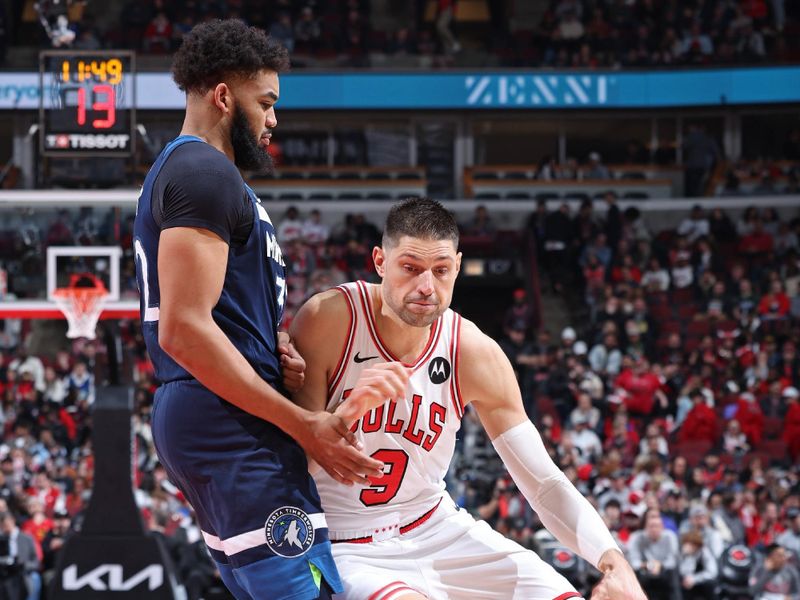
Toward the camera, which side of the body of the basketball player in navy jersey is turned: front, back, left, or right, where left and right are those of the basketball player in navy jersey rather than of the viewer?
right

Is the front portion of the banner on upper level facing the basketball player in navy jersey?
yes

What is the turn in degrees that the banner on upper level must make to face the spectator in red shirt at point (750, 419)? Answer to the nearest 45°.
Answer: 0° — it already faces them

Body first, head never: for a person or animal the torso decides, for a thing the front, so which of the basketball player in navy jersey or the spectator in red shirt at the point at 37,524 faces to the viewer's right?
the basketball player in navy jersey

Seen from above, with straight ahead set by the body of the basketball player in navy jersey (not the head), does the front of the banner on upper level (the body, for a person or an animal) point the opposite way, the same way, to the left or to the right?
to the right

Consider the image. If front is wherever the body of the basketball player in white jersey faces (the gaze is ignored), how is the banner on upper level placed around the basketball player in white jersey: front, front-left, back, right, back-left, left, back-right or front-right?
back

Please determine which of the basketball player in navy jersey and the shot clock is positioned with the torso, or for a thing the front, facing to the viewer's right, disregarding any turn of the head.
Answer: the basketball player in navy jersey

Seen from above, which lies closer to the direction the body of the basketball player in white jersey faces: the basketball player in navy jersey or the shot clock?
the basketball player in navy jersey

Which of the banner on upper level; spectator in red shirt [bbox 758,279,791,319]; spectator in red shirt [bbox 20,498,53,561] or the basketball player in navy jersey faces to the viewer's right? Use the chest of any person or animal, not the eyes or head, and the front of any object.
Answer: the basketball player in navy jersey

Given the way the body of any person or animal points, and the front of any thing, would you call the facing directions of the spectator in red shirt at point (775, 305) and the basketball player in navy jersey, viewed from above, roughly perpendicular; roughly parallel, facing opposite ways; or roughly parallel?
roughly perpendicular

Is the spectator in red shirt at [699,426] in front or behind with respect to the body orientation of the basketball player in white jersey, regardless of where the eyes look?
behind

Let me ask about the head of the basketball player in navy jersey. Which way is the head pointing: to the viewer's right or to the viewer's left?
to the viewer's right
